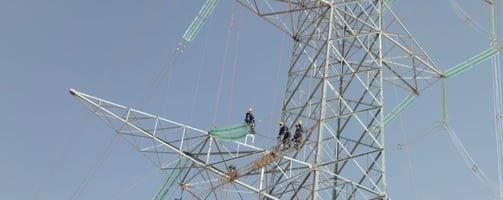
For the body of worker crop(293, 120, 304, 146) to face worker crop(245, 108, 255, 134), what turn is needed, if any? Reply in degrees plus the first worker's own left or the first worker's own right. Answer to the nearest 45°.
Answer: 0° — they already face them

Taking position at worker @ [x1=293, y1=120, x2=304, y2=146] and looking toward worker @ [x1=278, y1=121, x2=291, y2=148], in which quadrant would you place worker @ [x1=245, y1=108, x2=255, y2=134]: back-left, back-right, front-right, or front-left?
front-left

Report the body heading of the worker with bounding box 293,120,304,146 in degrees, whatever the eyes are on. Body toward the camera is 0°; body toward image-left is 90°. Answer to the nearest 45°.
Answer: approximately 90°

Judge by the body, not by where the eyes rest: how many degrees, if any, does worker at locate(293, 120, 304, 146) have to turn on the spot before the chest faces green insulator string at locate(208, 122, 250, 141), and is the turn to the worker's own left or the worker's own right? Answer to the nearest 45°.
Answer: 0° — they already face it

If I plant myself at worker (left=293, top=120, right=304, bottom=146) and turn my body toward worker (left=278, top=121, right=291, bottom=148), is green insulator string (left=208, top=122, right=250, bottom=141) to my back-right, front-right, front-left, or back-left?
front-left
